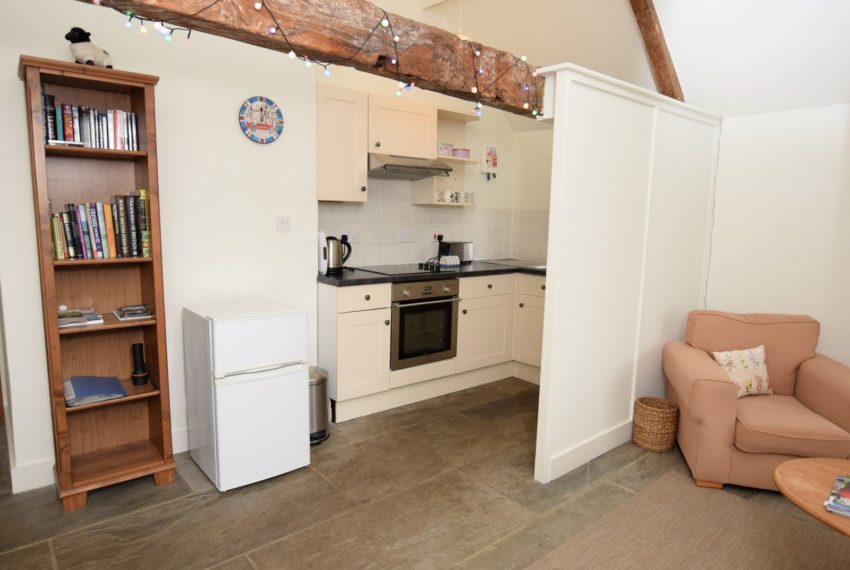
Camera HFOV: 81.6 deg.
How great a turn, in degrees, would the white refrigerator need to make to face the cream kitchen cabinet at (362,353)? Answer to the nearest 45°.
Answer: approximately 90° to its left

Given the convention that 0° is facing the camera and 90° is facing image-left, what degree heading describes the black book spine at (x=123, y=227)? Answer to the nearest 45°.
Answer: approximately 0°

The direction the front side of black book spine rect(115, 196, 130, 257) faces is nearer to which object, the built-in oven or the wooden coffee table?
the wooden coffee table

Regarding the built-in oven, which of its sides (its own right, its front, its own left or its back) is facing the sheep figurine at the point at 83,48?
right

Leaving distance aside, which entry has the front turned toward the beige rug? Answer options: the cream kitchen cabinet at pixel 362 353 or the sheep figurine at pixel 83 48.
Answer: the cream kitchen cabinet

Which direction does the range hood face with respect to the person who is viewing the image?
facing the viewer and to the right of the viewer

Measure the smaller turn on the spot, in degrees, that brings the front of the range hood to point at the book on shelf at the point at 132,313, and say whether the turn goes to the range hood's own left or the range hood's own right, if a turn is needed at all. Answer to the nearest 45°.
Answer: approximately 90° to the range hood's own right

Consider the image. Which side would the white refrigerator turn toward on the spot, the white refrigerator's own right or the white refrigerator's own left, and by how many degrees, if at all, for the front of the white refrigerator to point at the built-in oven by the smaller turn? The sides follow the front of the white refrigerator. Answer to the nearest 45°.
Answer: approximately 90° to the white refrigerator's own left

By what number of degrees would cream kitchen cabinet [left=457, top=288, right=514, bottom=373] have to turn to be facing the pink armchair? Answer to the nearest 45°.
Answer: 0° — it already faces it

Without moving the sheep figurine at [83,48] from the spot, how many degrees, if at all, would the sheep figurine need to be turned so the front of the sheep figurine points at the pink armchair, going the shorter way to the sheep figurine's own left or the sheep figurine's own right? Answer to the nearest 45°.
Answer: approximately 135° to the sheep figurine's own left

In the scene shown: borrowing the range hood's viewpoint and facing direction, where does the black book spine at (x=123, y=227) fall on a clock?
The black book spine is roughly at 3 o'clock from the range hood.
